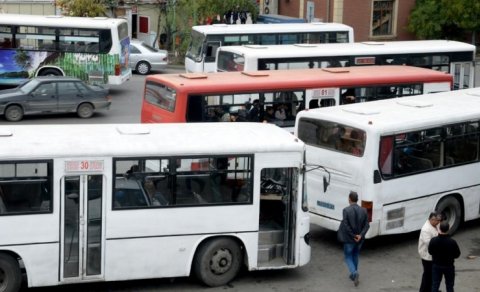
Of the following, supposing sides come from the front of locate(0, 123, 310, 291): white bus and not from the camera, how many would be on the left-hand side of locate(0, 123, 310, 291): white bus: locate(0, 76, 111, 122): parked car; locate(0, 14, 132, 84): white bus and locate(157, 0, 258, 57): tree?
3

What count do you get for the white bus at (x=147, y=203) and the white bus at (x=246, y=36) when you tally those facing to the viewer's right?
1

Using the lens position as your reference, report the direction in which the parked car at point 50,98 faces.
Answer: facing to the left of the viewer

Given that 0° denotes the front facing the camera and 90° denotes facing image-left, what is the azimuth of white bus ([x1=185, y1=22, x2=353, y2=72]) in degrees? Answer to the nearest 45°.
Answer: approximately 45°

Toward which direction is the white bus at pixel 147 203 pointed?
to the viewer's right

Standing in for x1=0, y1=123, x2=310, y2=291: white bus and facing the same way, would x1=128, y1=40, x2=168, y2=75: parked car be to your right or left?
on your left

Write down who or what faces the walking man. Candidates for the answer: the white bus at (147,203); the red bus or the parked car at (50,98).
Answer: the white bus

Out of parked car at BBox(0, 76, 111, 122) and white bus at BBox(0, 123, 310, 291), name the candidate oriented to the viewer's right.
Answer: the white bus

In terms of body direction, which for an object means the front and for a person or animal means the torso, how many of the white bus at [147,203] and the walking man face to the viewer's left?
0

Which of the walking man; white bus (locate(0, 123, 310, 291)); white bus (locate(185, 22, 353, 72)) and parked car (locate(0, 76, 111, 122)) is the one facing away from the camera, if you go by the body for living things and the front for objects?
the walking man

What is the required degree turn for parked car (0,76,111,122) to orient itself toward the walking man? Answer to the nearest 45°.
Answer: approximately 90° to its left

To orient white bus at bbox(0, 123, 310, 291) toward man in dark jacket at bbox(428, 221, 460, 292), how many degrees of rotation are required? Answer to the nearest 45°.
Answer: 0° — it already faces them
